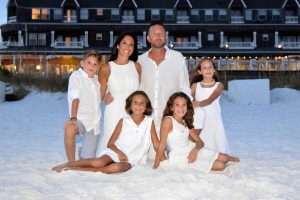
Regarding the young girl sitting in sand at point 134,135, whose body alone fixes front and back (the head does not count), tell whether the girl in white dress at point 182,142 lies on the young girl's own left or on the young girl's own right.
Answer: on the young girl's own left

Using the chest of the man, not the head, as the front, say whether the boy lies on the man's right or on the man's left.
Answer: on the man's right

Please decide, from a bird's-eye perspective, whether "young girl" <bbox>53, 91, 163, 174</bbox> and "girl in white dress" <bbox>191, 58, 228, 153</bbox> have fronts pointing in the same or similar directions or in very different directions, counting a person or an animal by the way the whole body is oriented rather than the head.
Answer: same or similar directions

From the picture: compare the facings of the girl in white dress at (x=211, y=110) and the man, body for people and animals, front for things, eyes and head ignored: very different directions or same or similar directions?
same or similar directions

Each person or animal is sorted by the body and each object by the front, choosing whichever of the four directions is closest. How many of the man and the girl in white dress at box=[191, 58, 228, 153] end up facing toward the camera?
2

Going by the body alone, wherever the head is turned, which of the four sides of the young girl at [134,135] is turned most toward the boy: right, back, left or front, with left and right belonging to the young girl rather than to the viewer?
right

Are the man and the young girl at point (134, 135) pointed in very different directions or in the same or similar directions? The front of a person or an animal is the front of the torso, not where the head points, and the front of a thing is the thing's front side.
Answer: same or similar directions

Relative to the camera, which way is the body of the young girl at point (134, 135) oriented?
toward the camera

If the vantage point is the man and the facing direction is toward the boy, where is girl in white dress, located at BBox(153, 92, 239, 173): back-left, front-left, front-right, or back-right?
back-left

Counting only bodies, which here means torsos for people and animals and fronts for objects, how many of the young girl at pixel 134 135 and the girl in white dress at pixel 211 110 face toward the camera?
2

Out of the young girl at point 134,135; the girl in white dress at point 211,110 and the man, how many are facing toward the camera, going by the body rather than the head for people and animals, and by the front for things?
3

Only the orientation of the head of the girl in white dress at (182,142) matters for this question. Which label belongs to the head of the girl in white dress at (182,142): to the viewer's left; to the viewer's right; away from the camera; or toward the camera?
toward the camera

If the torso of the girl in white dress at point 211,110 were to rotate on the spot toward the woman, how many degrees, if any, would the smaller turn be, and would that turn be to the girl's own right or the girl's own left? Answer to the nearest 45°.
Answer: approximately 45° to the girl's own right

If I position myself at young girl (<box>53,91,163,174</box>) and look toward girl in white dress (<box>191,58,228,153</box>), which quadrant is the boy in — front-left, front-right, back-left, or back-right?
back-left
